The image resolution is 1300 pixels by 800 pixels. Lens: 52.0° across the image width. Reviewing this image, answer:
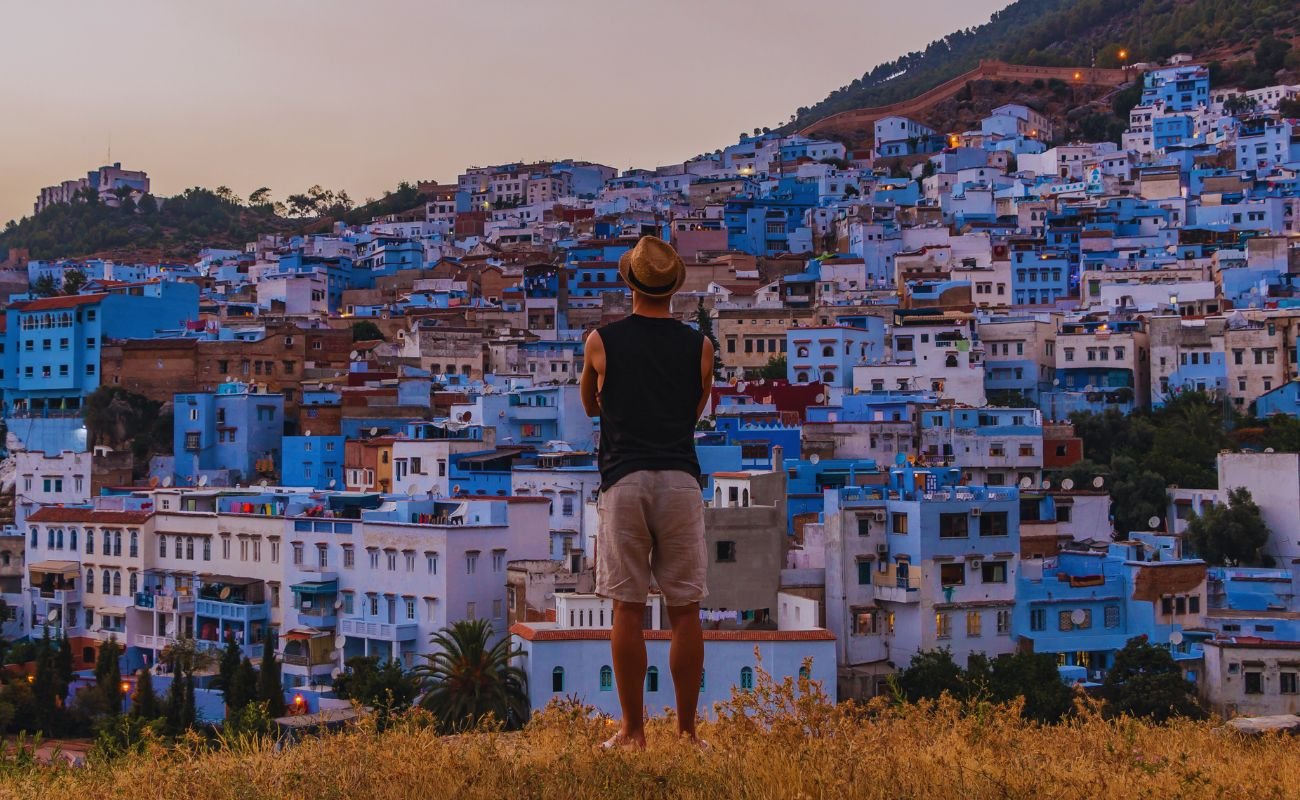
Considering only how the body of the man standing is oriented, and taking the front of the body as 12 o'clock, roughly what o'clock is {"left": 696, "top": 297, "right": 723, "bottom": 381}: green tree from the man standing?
The green tree is roughly at 12 o'clock from the man standing.

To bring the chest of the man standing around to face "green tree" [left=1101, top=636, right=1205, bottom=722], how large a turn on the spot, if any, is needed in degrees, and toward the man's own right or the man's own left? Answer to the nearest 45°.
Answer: approximately 45° to the man's own right

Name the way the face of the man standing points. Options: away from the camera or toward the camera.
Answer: away from the camera

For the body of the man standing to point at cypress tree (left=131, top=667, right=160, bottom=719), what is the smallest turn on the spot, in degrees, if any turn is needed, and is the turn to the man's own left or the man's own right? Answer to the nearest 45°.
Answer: approximately 45° to the man's own left

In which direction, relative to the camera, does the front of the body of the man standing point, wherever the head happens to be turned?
away from the camera
